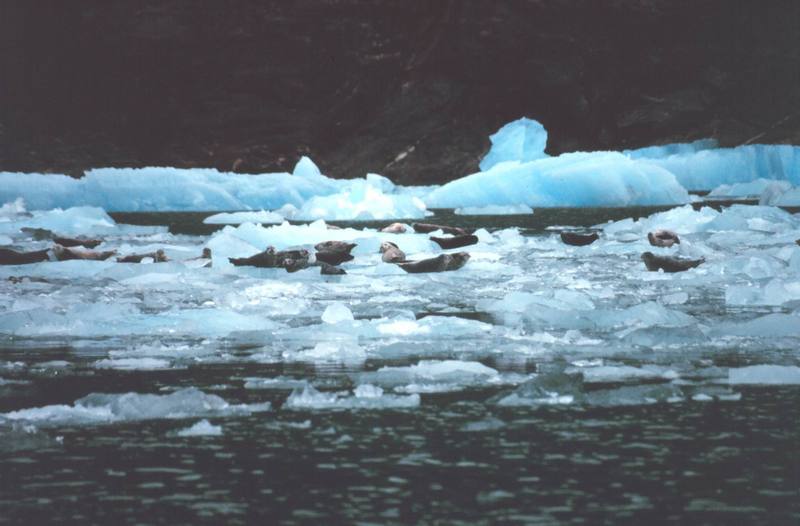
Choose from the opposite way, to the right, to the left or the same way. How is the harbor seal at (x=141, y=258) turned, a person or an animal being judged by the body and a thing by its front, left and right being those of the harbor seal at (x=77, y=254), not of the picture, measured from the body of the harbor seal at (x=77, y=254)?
the opposite way

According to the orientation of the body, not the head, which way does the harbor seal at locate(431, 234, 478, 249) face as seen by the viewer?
to the viewer's right

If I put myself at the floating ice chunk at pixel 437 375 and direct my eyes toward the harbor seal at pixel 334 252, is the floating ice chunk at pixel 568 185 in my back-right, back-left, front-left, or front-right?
front-right

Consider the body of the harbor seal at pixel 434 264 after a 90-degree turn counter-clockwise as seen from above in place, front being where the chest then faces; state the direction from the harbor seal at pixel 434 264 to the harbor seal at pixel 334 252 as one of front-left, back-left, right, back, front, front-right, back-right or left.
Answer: front-left

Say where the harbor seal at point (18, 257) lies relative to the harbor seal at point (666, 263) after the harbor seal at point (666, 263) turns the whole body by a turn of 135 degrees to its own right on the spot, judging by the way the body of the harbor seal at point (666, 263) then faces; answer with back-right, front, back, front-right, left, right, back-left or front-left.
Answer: back-left

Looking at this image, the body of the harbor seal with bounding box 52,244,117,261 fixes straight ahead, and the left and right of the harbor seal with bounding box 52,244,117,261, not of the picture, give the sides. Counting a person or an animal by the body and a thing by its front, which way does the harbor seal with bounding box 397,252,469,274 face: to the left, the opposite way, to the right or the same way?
the opposite way

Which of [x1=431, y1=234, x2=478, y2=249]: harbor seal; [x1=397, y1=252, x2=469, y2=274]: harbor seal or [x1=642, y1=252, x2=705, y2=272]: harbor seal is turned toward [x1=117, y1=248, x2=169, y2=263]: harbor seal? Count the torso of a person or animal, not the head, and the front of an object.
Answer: [x1=642, y1=252, x2=705, y2=272]: harbor seal

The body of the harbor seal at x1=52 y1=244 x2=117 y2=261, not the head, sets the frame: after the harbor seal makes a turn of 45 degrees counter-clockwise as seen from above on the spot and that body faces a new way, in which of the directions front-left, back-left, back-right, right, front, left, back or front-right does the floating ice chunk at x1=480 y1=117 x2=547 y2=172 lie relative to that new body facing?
back

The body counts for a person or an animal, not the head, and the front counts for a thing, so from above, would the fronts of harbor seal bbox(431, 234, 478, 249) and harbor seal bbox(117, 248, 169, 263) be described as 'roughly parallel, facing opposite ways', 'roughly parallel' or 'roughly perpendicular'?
roughly parallel

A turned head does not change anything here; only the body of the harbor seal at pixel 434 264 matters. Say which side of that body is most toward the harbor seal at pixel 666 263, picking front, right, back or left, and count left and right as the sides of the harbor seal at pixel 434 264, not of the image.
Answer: front
